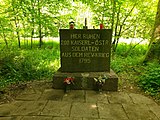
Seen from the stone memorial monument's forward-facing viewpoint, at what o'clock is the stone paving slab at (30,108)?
The stone paving slab is roughly at 1 o'clock from the stone memorial monument.

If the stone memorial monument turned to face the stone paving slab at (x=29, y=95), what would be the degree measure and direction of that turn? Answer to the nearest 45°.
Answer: approximately 45° to its right

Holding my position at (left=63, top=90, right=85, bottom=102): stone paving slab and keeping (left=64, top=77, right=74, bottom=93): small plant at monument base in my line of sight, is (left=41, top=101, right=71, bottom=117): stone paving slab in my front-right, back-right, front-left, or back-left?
back-left

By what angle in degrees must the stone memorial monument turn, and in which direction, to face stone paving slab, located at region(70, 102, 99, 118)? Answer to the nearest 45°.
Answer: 0° — it already faces it

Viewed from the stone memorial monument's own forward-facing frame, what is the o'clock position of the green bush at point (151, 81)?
The green bush is roughly at 9 o'clock from the stone memorial monument.

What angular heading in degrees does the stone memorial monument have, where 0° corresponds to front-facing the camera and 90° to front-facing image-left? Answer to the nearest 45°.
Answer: approximately 0°
